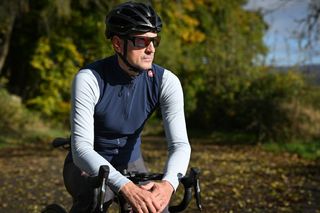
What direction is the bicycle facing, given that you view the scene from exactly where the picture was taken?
facing the viewer and to the right of the viewer
